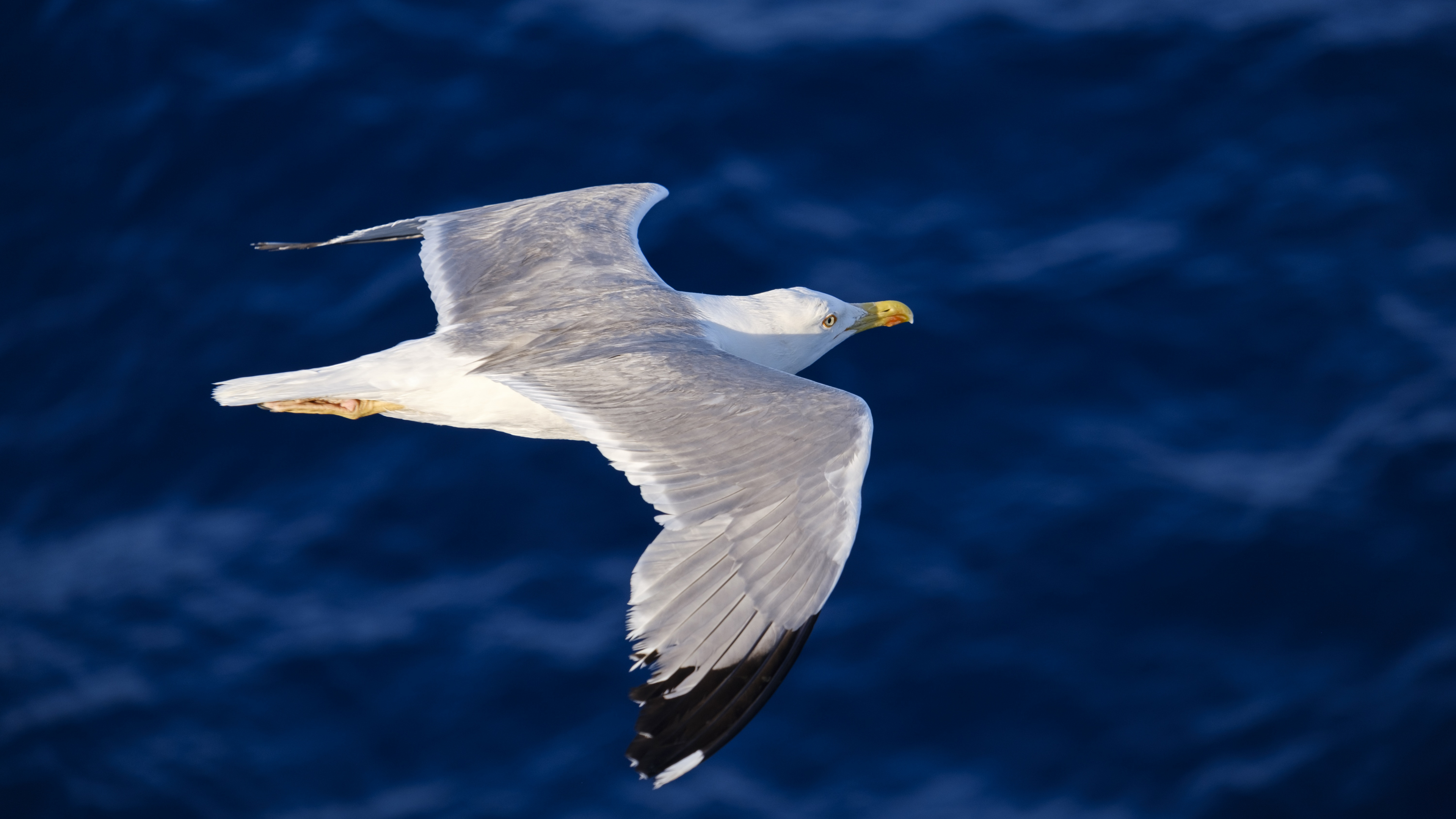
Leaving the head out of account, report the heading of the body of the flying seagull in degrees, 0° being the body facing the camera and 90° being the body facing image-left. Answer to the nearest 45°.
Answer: approximately 270°
